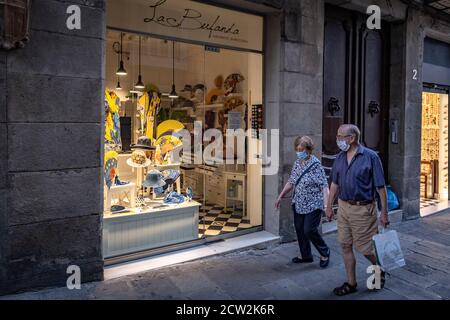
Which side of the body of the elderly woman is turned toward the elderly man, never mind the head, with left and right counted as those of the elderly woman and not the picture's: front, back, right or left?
left

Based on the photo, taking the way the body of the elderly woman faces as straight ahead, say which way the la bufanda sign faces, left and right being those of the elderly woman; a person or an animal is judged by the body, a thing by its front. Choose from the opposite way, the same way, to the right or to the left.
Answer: to the left

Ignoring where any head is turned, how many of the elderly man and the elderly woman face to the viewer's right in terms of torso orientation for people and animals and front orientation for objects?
0

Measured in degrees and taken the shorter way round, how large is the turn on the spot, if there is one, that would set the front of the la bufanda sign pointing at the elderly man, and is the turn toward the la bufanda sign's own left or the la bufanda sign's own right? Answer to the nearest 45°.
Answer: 0° — it already faces them

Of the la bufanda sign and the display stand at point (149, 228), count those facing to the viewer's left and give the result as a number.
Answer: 0

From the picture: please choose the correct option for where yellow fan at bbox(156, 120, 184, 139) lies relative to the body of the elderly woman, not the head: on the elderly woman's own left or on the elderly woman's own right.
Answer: on the elderly woman's own right

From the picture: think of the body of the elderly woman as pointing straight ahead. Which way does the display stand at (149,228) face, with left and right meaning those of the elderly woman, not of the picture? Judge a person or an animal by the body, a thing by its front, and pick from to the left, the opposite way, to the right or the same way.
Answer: to the left

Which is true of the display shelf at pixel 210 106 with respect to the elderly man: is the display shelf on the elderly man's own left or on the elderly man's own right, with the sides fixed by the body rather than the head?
on the elderly man's own right

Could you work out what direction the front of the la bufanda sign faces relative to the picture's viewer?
facing the viewer and to the right of the viewer

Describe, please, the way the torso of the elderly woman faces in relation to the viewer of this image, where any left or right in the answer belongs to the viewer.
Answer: facing the viewer and to the left of the viewer
